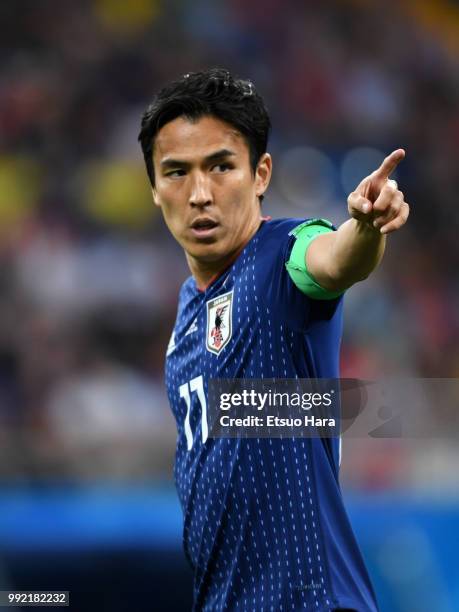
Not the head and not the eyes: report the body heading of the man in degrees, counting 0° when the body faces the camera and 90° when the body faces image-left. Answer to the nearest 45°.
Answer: approximately 45°

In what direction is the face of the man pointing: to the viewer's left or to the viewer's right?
to the viewer's left
